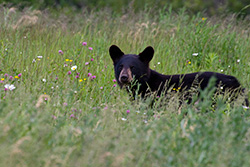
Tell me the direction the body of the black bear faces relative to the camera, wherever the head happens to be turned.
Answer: to the viewer's left
